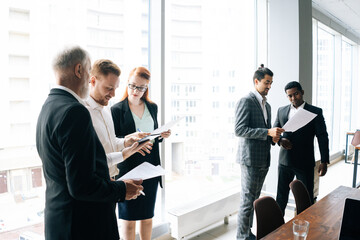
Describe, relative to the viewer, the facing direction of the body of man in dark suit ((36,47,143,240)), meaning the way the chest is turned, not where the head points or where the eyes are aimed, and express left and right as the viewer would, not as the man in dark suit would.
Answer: facing away from the viewer and to the right of the viewer

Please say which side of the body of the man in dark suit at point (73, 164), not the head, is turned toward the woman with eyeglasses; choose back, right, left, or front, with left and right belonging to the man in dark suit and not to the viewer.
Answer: front

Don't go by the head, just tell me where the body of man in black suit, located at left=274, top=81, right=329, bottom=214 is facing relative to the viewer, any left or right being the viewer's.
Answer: facing the viewer and to the left of the viewer

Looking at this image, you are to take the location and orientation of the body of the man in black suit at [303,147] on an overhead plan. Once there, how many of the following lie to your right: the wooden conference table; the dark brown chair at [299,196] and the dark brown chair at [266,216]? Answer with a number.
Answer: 0

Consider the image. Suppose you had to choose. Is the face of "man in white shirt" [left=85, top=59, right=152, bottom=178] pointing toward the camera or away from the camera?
toward the camera

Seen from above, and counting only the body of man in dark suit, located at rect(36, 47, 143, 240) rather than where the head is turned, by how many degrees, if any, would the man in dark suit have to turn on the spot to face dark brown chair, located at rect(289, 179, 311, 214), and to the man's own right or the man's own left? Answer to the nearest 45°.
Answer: approximately 45° to the man's own right

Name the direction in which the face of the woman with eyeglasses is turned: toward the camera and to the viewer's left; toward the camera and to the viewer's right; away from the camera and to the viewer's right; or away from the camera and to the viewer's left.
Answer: toward the camera and to the viewer's left

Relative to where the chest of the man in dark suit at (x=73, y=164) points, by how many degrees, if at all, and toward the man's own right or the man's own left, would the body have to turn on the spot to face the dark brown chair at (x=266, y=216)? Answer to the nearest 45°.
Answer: approximately 45° to the man's own right

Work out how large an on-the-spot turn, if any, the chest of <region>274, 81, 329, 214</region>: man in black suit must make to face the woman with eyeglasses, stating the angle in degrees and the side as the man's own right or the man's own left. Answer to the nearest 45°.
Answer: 0° — they already face them

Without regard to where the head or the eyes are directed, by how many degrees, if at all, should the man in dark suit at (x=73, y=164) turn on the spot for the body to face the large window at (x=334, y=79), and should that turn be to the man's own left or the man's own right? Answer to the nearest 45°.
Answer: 0° — they already face it

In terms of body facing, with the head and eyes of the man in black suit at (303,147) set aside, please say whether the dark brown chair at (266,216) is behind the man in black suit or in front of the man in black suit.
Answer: in front

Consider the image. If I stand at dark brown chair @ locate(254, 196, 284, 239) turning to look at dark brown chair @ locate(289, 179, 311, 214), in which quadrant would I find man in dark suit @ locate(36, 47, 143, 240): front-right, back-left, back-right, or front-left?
back-left

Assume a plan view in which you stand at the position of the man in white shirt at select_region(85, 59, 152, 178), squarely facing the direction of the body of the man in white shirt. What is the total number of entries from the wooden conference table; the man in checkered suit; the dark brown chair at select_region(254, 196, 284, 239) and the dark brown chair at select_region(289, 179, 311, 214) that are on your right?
0
